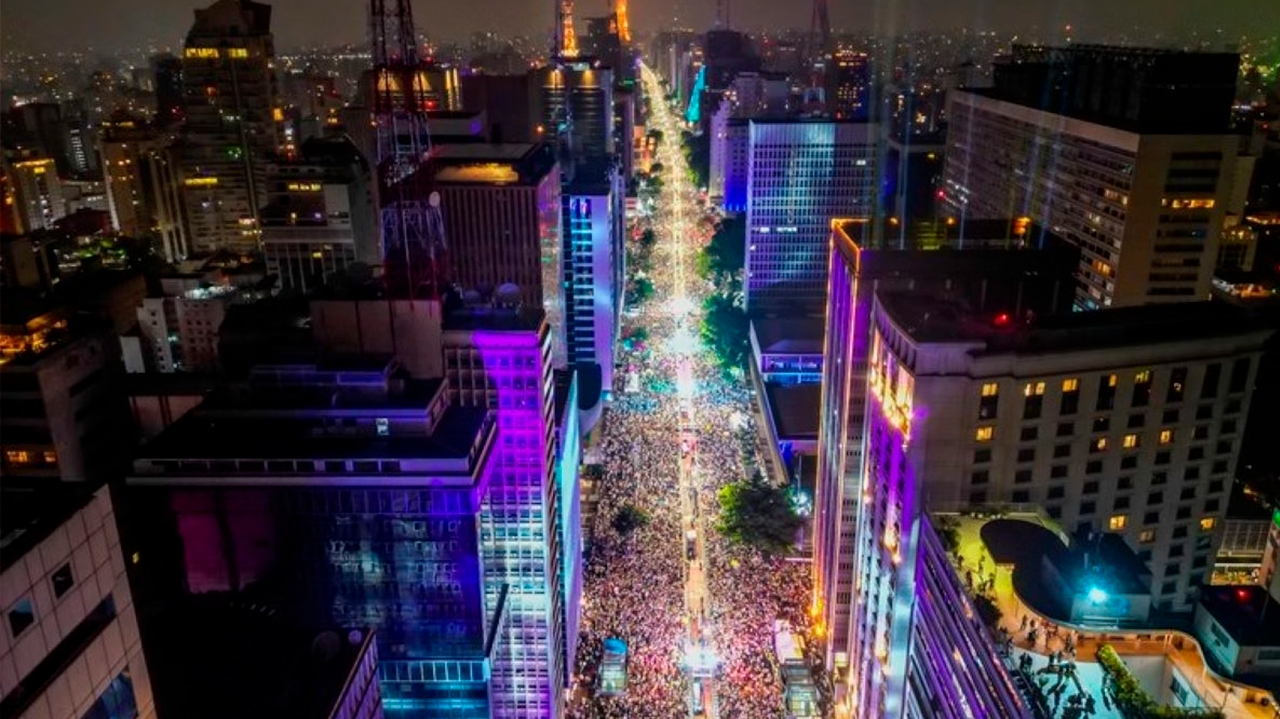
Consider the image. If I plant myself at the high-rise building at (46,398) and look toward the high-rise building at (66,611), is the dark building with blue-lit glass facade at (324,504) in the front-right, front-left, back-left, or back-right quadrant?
front-left

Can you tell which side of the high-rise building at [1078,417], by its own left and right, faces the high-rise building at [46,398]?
front

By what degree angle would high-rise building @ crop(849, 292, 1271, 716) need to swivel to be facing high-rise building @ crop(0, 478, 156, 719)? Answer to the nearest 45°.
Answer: approximately 45° to its left

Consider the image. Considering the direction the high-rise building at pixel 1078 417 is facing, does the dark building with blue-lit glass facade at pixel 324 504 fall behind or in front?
in front

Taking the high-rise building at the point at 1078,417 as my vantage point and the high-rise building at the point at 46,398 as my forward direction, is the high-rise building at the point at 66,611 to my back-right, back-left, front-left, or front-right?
front-left
